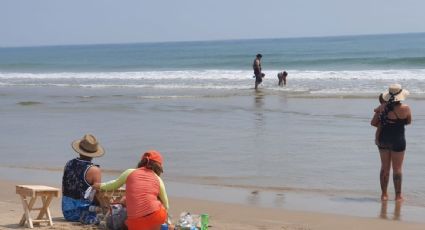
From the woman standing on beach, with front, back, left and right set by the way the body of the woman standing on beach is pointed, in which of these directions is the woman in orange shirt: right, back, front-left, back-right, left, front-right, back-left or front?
back-left

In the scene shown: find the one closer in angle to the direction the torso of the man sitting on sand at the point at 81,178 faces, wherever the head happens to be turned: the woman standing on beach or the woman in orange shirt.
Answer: the woman standing on beach

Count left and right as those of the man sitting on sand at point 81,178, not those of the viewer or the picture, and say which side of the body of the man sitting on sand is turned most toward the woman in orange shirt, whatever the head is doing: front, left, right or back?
right

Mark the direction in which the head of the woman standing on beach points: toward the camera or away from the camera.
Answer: away from the camera

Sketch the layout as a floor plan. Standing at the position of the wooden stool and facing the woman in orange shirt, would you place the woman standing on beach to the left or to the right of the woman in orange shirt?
left

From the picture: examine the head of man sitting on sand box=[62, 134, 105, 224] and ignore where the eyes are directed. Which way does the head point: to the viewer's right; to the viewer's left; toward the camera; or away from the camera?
away from the camera

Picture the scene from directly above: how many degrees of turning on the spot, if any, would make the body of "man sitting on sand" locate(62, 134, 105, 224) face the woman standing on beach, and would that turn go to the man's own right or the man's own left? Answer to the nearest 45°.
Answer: approximately 45° to the man's own right

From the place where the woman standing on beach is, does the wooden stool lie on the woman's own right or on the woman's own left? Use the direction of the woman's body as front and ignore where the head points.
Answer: on the woman's own left

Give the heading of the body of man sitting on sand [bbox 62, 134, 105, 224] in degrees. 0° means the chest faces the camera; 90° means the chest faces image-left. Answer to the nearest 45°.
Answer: approximately 225°

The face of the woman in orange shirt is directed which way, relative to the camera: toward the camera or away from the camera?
away from the camera

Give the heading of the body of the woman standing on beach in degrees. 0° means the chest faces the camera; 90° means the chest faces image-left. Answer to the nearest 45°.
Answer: approximately 180°
